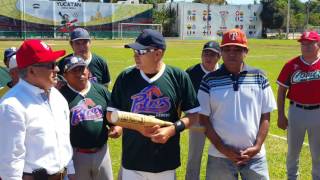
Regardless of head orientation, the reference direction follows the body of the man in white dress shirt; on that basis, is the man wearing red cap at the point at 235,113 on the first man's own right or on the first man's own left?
on the first man's own left

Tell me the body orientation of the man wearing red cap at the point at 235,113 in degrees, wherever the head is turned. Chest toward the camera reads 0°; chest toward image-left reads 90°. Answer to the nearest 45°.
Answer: approximately 0°

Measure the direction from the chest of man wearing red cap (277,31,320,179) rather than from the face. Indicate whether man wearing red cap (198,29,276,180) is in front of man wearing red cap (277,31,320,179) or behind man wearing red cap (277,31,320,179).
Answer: in front

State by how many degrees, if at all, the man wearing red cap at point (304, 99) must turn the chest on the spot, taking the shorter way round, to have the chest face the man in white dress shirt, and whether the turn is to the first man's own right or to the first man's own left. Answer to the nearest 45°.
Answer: approximately 45° to the first man's own right

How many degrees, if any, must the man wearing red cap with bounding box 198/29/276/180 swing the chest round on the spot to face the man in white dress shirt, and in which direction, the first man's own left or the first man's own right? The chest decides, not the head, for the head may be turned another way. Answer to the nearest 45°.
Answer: approximately 45° to the first man's own right

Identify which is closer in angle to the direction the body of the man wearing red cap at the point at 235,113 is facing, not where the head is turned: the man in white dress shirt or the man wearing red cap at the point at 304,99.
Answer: the man in white dress shirt

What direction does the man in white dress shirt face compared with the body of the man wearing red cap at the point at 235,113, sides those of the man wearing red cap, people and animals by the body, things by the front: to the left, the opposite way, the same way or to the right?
to the left

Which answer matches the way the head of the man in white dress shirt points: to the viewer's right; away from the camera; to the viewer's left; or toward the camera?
to the viewer's right

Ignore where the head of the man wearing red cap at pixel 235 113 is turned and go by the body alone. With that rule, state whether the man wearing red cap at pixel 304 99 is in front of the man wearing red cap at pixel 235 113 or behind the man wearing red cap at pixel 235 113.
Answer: behind

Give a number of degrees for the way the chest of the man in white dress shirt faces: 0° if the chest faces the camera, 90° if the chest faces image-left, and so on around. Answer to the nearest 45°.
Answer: approximately 315°

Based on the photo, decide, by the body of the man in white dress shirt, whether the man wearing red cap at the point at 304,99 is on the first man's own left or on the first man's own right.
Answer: on the first man's own left
